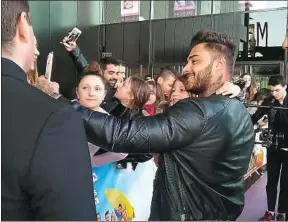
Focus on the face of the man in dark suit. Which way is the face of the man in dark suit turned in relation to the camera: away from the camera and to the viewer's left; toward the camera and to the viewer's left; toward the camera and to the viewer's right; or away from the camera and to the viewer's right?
away from the camera and to the viewer's right

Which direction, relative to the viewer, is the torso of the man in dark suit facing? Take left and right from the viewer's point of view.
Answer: facing away from the viewer and to the right of the viewer

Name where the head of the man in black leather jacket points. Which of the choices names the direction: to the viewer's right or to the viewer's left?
to the viewer's left

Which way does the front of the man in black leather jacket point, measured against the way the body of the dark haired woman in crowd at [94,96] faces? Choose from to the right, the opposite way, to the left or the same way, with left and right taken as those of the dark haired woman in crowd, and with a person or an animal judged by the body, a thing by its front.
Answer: to the right

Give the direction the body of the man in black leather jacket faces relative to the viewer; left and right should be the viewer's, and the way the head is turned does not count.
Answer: facing to the left of the viewer

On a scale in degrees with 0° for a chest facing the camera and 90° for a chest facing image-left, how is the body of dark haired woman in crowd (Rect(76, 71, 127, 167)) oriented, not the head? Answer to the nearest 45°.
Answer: approximately 0°

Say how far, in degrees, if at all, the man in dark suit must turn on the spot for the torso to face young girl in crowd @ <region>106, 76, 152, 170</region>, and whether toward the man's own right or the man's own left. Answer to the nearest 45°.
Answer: approximately 45° to the man's own left
